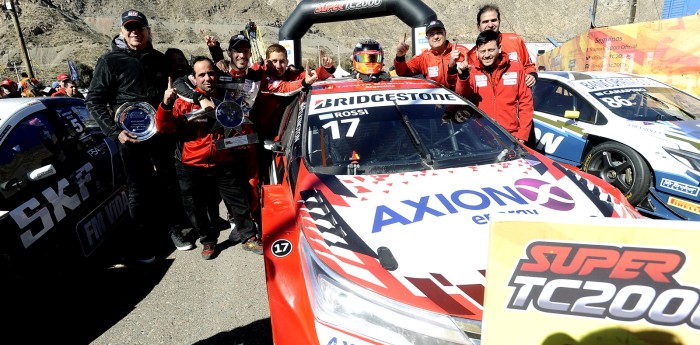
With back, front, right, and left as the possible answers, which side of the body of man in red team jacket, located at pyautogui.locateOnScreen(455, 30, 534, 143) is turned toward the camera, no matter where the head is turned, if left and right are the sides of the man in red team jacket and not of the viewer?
front

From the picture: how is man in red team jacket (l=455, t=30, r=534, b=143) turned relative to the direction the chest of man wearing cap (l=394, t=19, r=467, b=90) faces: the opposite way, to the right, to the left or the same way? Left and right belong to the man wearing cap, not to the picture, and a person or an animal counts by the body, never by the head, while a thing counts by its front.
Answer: the same way

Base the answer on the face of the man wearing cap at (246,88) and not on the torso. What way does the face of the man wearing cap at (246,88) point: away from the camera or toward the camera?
toward the camera

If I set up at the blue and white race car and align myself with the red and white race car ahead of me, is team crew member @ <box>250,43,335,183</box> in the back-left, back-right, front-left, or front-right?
front-right

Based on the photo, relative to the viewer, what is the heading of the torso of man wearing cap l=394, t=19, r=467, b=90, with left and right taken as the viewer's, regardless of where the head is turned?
facing the viewer

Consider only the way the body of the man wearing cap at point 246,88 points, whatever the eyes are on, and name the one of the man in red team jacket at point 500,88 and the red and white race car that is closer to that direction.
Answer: the red and white race car

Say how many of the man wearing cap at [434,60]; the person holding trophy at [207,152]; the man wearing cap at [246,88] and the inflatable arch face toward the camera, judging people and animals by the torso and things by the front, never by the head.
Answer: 4

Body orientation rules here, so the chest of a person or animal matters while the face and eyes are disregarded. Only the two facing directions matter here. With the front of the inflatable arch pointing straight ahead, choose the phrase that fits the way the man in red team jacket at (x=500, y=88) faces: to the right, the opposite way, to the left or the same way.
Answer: the same way

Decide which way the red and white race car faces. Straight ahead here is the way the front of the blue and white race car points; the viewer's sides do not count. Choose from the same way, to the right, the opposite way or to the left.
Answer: the same way

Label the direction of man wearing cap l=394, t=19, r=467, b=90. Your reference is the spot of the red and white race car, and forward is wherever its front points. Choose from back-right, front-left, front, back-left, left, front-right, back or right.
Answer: back-left

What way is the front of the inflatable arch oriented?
toward the camera

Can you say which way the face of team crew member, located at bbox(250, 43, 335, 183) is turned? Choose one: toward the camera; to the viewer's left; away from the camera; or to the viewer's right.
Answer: toward the camera

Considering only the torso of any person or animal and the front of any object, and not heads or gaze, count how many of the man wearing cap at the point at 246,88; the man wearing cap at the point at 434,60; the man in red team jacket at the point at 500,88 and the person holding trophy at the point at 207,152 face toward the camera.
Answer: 4

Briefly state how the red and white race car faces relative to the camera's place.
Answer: facing the viewer and to the right of the viewer
